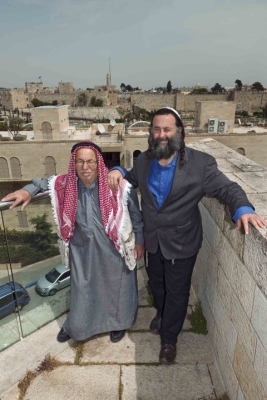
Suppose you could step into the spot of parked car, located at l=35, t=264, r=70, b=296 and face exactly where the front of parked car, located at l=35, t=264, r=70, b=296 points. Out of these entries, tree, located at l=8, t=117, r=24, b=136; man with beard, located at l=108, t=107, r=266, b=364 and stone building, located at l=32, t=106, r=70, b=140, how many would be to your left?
1

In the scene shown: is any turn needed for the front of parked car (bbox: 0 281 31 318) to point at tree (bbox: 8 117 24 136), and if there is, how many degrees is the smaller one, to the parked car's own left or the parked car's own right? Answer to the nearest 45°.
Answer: approximately 135° to the parked car's own right

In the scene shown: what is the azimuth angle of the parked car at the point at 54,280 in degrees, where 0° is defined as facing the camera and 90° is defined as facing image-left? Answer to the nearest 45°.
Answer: approximately 45°

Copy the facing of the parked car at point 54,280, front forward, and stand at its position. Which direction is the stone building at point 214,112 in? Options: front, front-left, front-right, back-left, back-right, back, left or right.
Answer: back

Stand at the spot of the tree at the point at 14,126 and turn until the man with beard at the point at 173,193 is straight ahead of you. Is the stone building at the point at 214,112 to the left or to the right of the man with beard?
left

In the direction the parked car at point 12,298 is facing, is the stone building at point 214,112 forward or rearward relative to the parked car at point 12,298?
rearward
